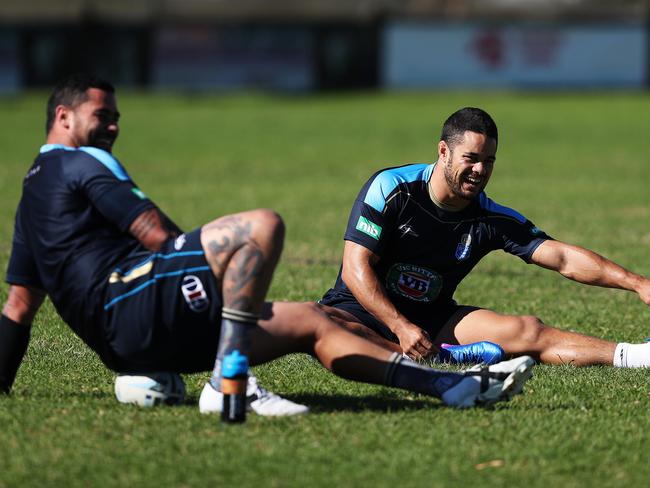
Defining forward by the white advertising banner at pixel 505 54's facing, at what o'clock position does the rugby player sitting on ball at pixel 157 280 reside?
The rugby player sitting on ball is roughly at 12 o'clock from the white advertising banner.

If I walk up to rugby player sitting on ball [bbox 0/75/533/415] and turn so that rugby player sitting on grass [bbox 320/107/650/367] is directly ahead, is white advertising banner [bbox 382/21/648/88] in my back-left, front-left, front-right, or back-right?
front-left

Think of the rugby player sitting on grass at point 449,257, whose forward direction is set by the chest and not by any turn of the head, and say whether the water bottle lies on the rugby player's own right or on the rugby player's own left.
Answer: on the rugby player's own right

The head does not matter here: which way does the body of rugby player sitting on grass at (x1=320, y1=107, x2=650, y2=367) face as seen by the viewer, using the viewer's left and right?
facing the viewer and to the right of the viewer

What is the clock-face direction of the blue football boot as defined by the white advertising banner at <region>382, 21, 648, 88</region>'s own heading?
The blue football boot is roughly at 12 o'clock from the white advertising banner.

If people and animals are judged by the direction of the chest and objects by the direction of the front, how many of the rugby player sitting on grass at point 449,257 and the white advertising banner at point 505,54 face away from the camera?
0

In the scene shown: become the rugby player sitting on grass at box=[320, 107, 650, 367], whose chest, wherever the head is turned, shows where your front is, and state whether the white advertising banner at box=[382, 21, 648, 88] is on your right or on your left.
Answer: on your left

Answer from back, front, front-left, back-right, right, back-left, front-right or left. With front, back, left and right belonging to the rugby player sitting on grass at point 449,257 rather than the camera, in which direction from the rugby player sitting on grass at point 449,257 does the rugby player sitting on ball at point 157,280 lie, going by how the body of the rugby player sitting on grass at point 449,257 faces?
right

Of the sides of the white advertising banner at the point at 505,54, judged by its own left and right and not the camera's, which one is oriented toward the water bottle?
front

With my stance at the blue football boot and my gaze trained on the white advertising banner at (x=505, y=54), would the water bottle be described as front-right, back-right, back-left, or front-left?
back-left

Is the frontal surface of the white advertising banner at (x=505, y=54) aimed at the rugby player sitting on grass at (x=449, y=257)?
yes

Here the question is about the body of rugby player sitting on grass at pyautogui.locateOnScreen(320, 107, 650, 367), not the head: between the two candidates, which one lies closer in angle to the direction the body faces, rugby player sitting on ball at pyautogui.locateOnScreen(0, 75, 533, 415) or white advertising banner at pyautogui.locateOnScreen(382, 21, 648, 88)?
the rugby player sitting on ball

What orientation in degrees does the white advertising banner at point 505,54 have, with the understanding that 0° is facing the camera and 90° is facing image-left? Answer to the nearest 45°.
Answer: approximately 0°
